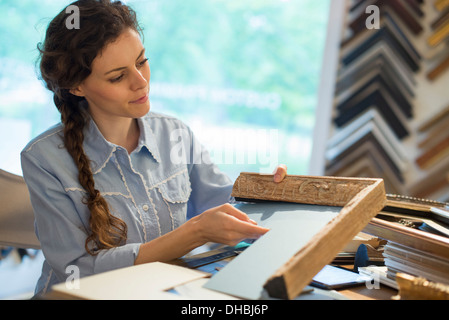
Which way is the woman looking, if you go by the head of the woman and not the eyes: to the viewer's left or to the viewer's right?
to the viewer's right

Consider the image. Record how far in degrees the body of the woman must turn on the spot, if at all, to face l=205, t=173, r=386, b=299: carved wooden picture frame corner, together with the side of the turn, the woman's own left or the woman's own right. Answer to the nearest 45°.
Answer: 0° — they already face it

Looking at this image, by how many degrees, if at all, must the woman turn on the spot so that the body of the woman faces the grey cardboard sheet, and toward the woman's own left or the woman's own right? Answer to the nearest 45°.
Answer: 0° — they already face it

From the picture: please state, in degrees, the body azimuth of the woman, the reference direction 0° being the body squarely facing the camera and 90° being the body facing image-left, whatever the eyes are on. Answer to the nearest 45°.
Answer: approximately 315°
